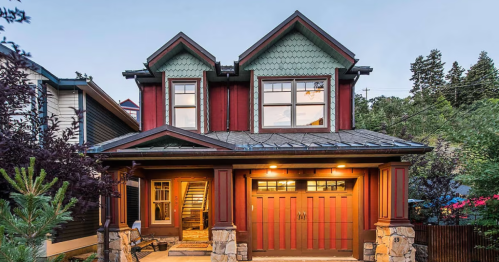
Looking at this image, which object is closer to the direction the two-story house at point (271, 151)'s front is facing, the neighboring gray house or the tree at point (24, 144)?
the tree

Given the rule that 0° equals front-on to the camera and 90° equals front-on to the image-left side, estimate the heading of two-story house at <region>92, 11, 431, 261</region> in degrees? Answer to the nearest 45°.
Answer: approximately 0°

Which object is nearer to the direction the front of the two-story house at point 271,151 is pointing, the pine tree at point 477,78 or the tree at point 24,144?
the tree

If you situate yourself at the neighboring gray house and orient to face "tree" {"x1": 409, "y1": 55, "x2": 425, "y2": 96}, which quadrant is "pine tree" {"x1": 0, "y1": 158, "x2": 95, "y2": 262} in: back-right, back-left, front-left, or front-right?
back-right
